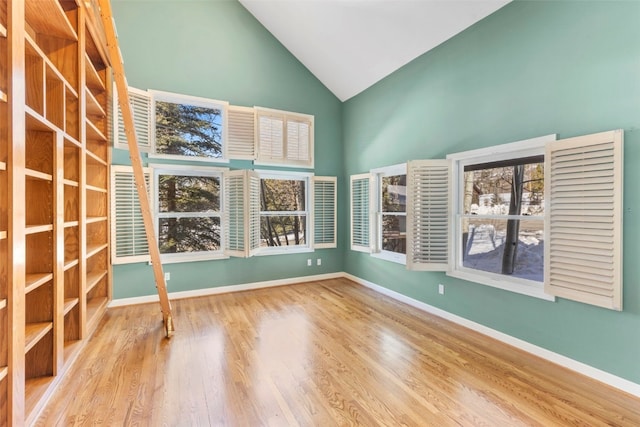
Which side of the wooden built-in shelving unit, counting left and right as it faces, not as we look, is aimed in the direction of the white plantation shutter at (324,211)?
front

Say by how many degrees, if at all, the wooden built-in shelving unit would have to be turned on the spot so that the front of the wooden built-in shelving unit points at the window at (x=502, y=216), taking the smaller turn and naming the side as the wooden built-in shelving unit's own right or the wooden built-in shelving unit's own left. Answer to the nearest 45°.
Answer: approximately 45° to the wooden built-in shelving unit's own right

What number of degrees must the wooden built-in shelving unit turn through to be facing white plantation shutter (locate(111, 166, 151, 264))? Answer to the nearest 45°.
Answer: approximately 45° to its left

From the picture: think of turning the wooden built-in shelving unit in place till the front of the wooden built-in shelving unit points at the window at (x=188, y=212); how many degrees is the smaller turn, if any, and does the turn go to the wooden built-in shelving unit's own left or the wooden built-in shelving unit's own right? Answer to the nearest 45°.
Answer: approximately 45° to the wooden built-in shelving unit's own left

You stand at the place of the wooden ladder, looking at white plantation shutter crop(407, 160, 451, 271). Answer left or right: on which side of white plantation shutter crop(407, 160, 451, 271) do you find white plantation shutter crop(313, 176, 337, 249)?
left

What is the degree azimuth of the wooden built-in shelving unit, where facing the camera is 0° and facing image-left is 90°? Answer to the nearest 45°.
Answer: approximately 270°

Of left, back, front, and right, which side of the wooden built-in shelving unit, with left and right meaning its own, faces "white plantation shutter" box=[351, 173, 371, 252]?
front

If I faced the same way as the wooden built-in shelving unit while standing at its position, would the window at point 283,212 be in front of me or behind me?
in front

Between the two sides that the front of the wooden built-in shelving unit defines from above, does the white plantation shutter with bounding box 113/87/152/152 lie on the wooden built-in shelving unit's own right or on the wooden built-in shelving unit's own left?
on the wooden built-in shelving unit's own left

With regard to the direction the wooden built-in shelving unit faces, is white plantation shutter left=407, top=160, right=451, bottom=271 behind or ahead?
ahead
